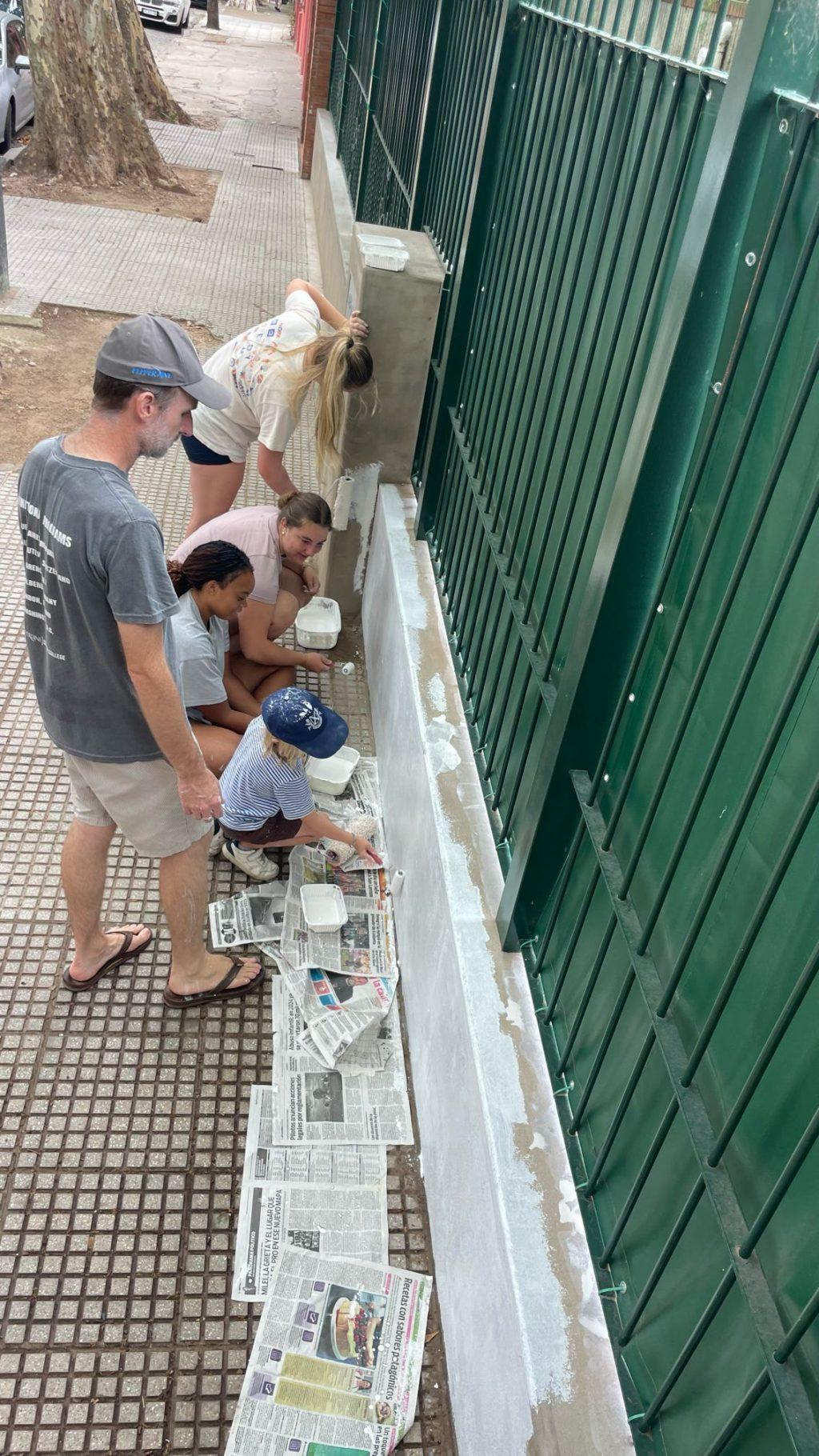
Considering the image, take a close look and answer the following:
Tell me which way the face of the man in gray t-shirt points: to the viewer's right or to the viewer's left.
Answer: to the viewer's right

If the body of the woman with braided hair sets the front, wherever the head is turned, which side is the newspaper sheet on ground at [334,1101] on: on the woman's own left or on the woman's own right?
on the woman's own right

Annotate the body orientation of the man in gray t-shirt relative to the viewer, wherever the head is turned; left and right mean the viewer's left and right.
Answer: facing away from the viewer and to the right of the viewer

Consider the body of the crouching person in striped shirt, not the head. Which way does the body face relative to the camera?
to the viewer's right

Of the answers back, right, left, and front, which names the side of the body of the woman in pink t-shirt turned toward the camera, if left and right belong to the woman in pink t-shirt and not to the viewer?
right

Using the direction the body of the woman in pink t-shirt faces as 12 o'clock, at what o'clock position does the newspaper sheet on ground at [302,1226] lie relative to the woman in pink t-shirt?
The newspaper sheet on ground is roughly at 3 o'clock from the woman in pink t-shirt.

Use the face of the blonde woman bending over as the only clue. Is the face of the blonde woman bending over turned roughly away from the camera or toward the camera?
away from the camera

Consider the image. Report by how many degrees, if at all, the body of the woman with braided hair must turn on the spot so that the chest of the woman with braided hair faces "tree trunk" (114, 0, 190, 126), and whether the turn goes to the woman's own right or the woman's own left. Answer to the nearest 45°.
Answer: approximately 90° to the woman's own left

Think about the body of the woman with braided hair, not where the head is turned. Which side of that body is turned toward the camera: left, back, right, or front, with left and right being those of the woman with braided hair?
right

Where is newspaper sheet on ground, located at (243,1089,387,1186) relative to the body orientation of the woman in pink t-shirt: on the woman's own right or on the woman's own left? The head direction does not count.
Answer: on the woman's own right
